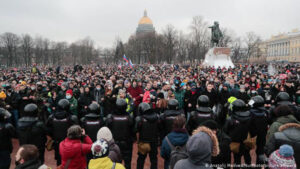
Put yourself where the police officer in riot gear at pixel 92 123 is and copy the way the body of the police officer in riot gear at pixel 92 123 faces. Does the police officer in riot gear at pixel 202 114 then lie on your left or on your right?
on your right

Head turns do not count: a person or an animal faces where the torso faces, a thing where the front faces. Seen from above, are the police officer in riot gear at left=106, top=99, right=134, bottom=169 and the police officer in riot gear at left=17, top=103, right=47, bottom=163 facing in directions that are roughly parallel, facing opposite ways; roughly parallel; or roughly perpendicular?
roughly parallel

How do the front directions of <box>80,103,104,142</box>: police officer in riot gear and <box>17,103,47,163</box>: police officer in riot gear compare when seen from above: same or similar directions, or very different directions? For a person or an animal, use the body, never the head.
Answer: same or similar directions

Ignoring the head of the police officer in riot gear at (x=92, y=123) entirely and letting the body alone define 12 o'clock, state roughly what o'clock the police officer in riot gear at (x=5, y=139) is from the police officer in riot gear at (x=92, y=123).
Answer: the police officer in riot gear at (x=5, y=139) is roughly at 9 o'clock from the police officer in riot gear at (x=92, y=123).

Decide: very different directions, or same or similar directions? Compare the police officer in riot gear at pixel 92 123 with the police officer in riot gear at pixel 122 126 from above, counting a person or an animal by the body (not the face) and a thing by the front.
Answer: same or similar directions

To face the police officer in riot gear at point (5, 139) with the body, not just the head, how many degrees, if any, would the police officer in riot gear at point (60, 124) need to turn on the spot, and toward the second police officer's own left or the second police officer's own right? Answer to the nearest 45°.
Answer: approximately 90° to the second police officer's own left

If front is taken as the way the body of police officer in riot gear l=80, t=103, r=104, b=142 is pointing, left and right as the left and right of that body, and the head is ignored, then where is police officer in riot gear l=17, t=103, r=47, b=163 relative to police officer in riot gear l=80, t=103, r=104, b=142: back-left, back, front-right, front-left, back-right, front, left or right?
left

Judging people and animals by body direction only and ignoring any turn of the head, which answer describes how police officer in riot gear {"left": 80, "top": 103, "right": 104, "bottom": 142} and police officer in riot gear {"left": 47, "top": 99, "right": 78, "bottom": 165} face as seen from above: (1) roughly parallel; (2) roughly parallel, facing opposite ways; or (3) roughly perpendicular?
roughly parallel

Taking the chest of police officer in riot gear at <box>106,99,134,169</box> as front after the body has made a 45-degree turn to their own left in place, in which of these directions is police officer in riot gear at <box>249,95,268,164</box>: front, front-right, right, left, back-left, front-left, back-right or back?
back-right

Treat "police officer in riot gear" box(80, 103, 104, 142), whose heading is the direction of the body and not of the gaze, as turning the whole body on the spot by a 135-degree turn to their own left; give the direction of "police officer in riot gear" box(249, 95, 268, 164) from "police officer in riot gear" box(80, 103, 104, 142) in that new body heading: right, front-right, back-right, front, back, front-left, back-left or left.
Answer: back-left

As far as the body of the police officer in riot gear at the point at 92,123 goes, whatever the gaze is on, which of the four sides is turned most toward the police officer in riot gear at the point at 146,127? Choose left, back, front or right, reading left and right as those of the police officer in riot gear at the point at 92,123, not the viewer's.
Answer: right

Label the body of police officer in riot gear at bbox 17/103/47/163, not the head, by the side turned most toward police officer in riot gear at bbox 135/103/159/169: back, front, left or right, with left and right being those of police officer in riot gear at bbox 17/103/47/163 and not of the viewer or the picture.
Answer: right

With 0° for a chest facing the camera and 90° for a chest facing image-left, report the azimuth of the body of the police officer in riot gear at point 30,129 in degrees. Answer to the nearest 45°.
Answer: approximately 180°

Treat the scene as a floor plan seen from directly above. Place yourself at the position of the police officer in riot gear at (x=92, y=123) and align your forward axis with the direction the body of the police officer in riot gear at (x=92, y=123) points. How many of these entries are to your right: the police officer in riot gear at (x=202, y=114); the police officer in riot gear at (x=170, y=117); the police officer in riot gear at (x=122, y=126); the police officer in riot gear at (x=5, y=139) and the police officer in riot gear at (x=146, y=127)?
4

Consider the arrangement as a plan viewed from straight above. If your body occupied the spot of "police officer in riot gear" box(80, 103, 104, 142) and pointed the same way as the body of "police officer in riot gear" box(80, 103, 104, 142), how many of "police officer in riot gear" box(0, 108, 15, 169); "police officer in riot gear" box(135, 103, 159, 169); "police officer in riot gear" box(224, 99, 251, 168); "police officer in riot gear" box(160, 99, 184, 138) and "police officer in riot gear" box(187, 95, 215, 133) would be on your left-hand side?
1

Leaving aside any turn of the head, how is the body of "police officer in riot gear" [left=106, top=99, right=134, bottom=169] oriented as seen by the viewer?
away from the camera

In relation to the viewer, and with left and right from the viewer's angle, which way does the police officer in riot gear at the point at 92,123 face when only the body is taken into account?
facing away from the viewer

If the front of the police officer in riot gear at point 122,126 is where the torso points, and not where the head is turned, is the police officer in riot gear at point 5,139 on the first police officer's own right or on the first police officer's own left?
on the first police officer's own left

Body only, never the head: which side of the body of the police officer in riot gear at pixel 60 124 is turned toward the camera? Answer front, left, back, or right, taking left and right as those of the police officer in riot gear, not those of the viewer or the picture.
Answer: back

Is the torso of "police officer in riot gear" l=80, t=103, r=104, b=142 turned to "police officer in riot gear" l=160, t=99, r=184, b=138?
no
